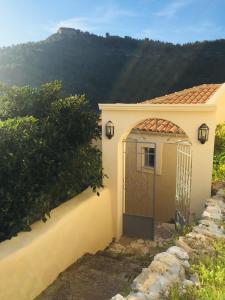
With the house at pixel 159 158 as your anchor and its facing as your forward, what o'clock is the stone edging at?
The stone edging is roughly at 12 o'clock from the house.

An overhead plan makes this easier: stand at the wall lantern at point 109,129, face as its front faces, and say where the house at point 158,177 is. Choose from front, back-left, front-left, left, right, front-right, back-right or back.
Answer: back-left

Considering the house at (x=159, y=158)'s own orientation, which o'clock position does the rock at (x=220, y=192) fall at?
The rock is roughly at 10 o'clock from the house.

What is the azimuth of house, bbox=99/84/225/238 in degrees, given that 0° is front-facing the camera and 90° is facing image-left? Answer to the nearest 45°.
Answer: approximately 0°

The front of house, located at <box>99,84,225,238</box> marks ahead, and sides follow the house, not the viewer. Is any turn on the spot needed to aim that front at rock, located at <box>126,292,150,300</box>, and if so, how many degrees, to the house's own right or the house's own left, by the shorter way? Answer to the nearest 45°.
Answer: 0° — it already faces it

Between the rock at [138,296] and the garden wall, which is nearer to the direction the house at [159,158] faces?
the rock

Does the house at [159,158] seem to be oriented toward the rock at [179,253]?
yes
